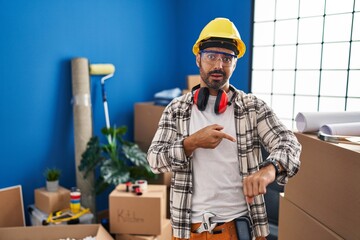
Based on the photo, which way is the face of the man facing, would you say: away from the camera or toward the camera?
toward the camera

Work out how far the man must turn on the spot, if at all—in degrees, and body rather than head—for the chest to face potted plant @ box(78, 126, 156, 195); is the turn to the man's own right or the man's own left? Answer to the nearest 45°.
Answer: approximately 135° to the man's own right

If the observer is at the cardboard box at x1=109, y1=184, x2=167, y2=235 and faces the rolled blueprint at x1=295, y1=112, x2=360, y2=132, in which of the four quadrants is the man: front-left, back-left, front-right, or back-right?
front-right

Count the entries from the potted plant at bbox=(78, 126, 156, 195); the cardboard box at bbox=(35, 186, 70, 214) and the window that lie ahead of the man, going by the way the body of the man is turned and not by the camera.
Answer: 0

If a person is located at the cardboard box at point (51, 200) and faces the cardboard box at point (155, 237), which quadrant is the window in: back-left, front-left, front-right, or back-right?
front-left

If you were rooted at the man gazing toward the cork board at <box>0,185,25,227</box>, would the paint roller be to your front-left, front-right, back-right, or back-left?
front-right

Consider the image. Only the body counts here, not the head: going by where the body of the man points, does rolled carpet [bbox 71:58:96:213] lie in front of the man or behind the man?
behind

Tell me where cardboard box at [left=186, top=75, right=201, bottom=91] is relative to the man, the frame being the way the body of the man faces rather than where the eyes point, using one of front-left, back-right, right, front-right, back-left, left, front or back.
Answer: back

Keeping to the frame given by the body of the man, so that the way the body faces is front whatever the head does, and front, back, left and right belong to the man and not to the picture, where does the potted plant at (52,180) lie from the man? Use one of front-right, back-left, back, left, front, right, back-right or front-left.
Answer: back-right

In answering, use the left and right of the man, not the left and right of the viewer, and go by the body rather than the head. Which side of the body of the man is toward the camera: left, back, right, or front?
front

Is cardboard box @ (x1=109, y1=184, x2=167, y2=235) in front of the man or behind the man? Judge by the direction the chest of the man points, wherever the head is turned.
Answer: behind
